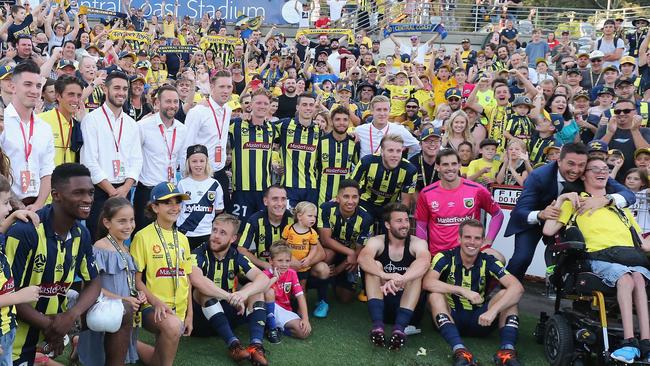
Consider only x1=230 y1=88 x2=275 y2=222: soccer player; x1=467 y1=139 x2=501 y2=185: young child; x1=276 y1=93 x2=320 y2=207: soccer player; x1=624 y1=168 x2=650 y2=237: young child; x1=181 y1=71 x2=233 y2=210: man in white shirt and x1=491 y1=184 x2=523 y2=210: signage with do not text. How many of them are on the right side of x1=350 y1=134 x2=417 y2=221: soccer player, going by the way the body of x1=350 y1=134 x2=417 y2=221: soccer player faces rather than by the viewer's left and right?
3

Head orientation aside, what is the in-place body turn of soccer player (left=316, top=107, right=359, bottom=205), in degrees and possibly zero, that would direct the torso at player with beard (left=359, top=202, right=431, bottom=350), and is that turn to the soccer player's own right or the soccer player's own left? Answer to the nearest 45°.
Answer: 0° — they already face them

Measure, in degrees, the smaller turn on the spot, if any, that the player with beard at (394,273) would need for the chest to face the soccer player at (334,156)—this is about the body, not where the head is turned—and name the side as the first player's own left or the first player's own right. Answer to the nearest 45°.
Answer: approximately 135° to the first player's own right

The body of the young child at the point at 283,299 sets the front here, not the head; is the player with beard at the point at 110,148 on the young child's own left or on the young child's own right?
on the young child's own right
